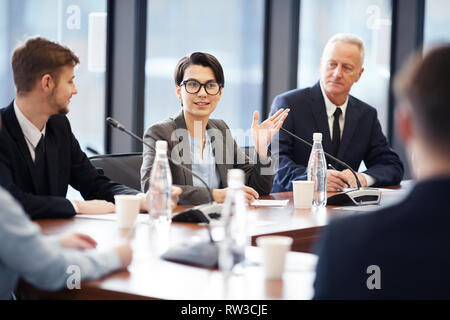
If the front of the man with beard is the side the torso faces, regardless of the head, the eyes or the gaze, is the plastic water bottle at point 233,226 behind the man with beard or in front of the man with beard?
in front

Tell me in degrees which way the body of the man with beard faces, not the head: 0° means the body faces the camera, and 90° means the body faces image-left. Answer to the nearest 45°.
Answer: approximately 315°

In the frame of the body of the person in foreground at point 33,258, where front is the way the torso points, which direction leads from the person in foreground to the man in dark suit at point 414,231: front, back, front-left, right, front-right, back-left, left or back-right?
front-right

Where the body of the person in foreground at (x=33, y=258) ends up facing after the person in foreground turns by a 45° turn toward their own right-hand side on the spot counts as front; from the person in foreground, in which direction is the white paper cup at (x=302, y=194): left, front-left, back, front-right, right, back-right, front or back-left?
left

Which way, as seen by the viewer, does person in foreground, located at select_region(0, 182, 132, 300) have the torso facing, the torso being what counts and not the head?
to the viewer's right

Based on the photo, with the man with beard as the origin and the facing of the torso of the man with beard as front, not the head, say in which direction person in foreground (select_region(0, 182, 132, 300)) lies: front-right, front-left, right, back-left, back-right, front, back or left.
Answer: front-right

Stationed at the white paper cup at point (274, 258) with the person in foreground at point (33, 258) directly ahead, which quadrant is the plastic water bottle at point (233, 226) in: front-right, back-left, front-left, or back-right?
front-right

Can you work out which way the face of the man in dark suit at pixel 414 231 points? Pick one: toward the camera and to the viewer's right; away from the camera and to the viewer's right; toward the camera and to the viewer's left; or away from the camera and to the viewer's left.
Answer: away from the camera and to the viewer's left

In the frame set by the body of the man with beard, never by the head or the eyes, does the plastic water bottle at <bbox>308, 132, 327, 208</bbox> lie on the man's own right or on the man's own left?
on the man's own left

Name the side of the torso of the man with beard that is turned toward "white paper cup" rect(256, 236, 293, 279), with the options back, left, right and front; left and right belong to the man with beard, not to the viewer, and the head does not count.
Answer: front

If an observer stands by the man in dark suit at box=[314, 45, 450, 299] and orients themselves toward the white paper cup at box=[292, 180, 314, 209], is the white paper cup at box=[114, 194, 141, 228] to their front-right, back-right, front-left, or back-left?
front-left

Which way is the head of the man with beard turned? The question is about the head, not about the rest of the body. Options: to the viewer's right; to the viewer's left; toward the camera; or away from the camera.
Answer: to the viewer's right
